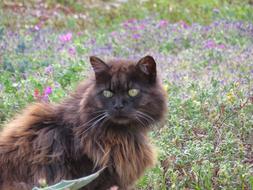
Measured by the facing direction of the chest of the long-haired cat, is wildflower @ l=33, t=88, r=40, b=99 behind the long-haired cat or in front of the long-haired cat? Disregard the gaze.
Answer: behind

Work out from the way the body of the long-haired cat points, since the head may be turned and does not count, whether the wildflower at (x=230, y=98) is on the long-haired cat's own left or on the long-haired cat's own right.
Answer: on the long-haired cat's own left

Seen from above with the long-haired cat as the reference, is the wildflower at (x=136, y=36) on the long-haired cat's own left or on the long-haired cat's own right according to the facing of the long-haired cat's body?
on the long-haired cat's own left

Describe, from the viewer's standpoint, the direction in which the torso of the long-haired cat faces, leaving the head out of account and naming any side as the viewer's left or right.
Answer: facing the viewer and to the right of the viewer

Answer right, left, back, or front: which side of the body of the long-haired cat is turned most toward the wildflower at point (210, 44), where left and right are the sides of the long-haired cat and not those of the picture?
left

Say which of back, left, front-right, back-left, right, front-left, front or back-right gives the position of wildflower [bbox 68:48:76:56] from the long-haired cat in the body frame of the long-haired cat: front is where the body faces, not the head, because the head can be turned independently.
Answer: back-left
